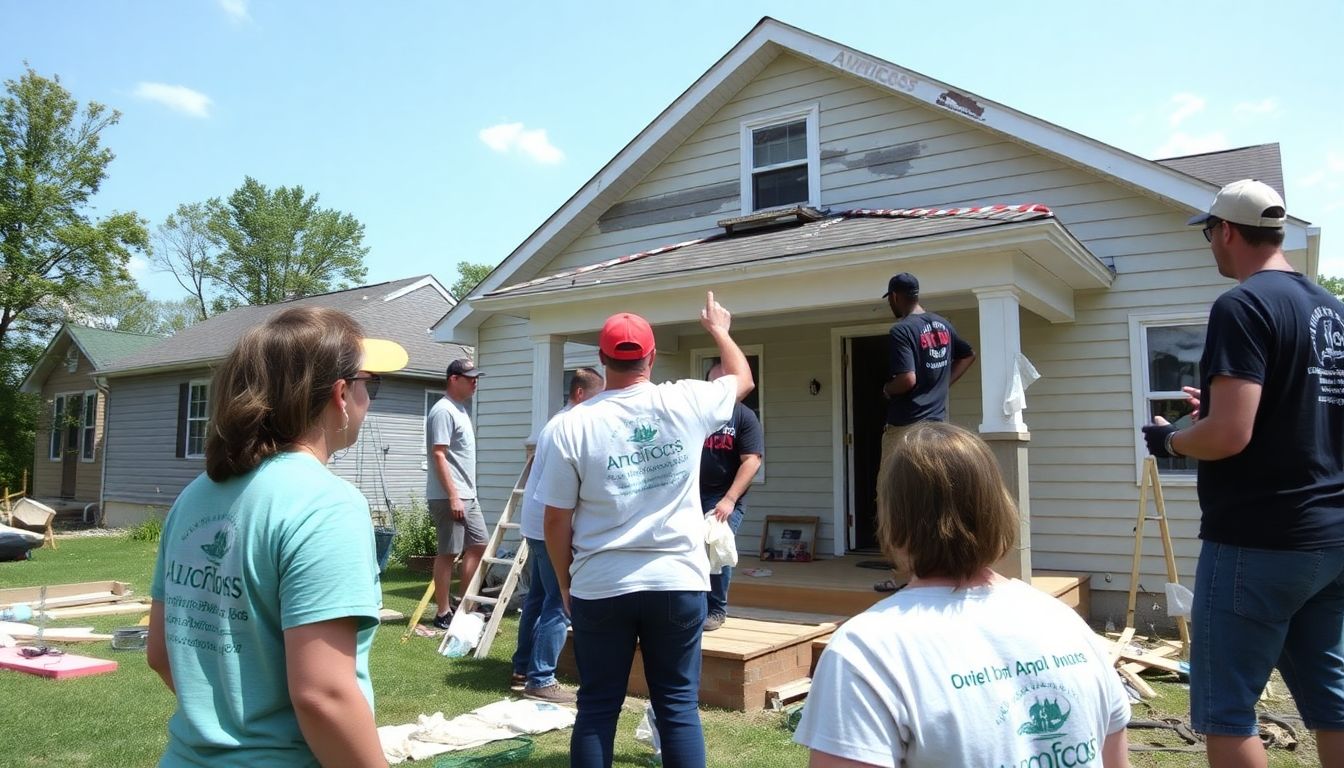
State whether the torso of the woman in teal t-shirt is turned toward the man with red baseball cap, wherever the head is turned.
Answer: yes

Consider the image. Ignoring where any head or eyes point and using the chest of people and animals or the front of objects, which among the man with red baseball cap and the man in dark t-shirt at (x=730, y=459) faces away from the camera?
the man with red baseball cap

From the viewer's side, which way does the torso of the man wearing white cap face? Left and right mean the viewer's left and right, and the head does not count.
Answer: facing away from the viewer and to the left of the viewer

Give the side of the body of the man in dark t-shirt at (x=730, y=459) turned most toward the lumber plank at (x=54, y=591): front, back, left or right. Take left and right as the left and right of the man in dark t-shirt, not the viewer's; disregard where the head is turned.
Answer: right

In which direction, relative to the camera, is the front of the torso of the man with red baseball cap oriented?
away from the camera

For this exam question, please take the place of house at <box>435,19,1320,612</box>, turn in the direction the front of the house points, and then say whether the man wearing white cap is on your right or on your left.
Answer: on your left

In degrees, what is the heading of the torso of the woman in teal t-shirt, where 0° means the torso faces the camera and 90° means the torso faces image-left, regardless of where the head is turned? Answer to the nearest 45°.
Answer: approximately 225°

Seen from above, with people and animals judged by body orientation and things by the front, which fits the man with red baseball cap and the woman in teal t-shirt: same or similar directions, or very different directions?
same or similar directions

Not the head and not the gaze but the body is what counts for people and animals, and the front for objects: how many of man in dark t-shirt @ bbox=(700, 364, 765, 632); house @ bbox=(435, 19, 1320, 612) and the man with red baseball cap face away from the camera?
1

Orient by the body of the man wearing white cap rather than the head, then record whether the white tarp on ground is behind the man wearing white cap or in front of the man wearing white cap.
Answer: in front

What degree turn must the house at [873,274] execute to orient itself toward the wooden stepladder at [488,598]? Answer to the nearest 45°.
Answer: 0° — it already faces it

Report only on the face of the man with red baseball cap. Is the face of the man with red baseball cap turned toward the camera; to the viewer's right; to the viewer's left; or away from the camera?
away from the camera

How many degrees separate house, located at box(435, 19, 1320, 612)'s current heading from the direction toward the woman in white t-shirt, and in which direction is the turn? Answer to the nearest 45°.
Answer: approximately 45° to its left

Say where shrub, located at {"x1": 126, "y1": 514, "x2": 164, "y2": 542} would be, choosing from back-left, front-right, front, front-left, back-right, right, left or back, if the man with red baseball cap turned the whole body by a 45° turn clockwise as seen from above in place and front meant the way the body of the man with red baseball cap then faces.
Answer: left

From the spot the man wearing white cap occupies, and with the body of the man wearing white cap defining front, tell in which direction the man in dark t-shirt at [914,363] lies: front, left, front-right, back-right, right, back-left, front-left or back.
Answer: front

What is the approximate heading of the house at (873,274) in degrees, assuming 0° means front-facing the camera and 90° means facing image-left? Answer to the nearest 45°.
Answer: approximately 45°
